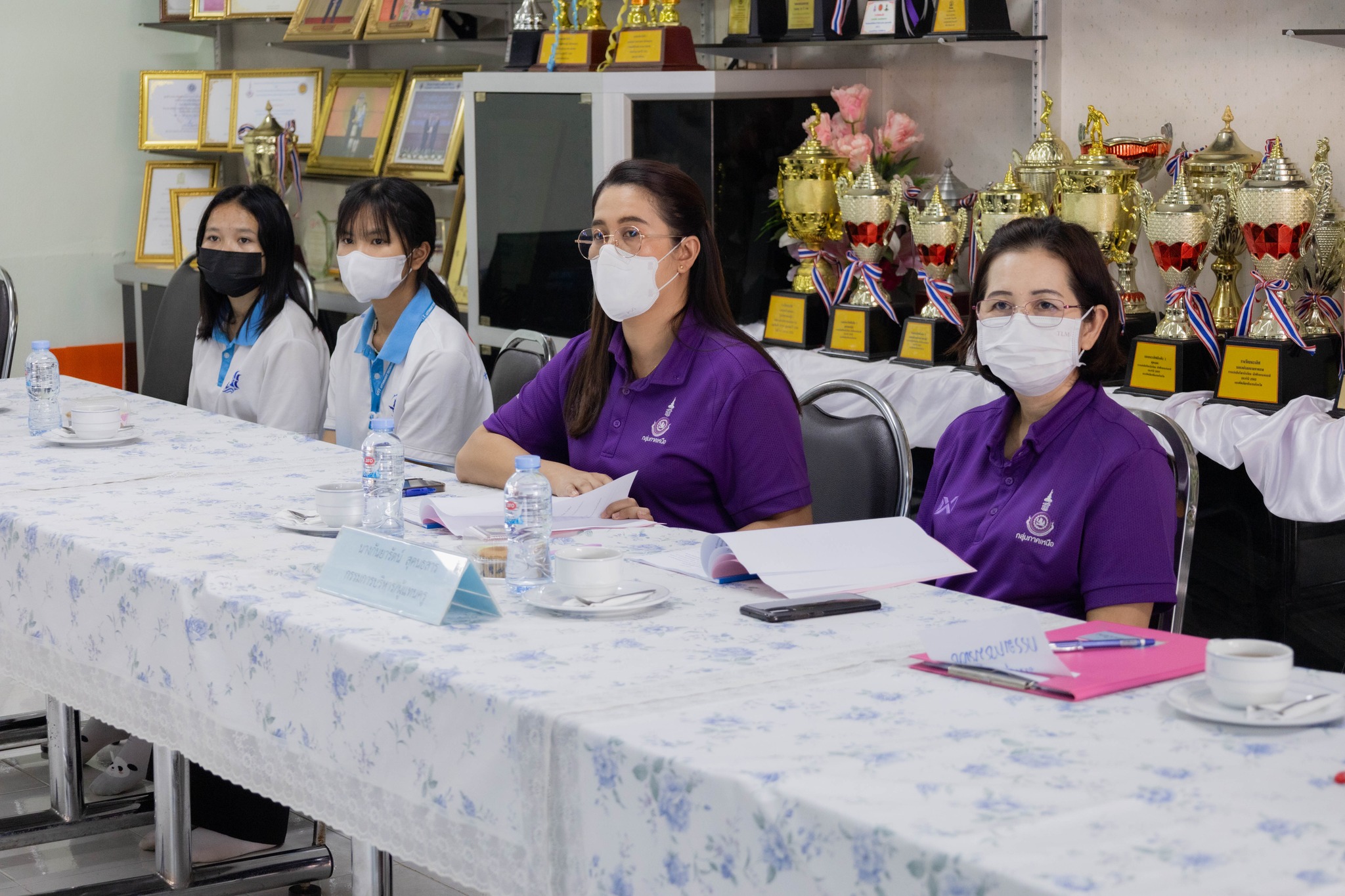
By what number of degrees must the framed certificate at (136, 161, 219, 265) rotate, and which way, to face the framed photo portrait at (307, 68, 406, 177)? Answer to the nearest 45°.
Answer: approximately 45° to its left

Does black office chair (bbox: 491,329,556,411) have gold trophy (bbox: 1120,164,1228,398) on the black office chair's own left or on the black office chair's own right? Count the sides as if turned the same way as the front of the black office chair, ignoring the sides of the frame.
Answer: on the black office chair's own left

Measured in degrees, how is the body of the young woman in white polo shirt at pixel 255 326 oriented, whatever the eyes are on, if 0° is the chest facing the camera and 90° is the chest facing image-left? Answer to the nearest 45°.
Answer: approximately 45°

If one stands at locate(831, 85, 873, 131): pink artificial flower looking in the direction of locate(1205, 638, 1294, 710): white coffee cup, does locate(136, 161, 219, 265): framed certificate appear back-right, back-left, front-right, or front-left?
back-right

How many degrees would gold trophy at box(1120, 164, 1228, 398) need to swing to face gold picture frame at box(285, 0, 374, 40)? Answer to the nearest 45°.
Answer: approximately 90° to its right
